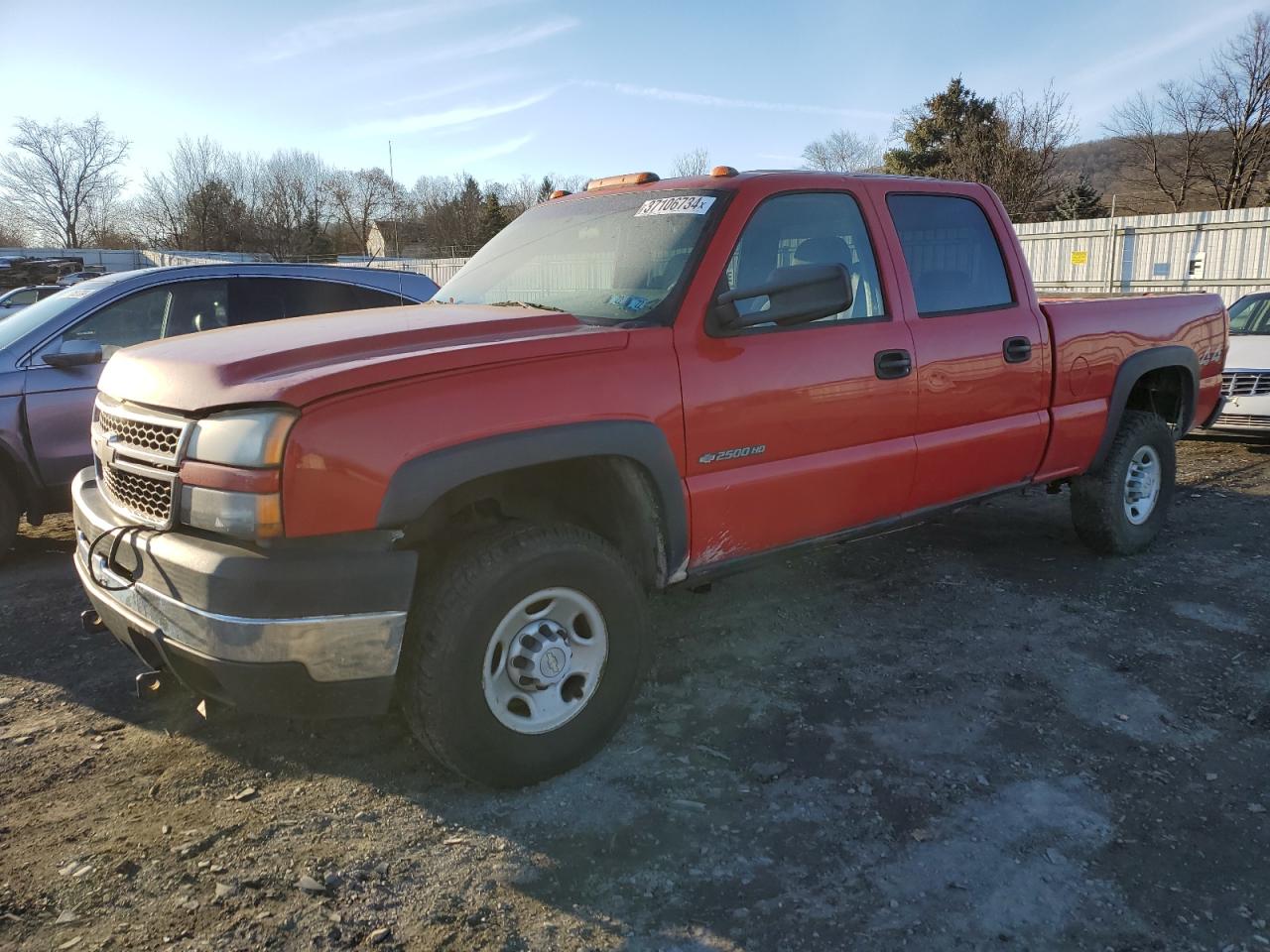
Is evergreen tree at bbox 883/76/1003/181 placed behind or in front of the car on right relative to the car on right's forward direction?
behind

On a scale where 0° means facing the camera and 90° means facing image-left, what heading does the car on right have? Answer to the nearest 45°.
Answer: approximately 0°

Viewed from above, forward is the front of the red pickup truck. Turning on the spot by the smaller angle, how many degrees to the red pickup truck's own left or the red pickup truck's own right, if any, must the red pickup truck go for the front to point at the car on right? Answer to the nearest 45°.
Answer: approximately 180°

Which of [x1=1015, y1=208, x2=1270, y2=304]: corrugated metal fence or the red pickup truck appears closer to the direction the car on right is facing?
the red pickup truck

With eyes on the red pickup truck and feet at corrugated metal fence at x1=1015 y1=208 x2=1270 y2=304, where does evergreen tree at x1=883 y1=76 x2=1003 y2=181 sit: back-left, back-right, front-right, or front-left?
back-right

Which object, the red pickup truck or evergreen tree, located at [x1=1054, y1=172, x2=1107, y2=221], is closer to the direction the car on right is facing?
the red pickup truck

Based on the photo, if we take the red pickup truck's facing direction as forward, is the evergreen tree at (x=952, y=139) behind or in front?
behind

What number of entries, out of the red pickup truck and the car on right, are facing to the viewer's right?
0

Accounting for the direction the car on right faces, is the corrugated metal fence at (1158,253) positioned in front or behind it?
behind

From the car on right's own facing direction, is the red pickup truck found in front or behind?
in front

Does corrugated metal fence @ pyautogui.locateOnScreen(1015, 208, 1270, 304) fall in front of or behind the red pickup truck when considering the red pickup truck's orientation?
behind

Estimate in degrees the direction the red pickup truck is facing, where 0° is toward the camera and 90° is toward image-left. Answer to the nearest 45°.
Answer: approximately 45°

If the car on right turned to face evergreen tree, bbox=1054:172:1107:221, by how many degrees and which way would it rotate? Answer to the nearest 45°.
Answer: approximately 180°
